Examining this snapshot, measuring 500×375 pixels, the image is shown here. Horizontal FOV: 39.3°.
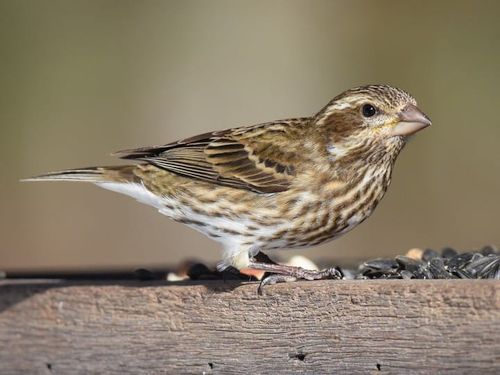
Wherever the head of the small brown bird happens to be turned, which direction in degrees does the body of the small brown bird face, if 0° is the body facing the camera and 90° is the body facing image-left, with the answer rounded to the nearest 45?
approximately 270°
